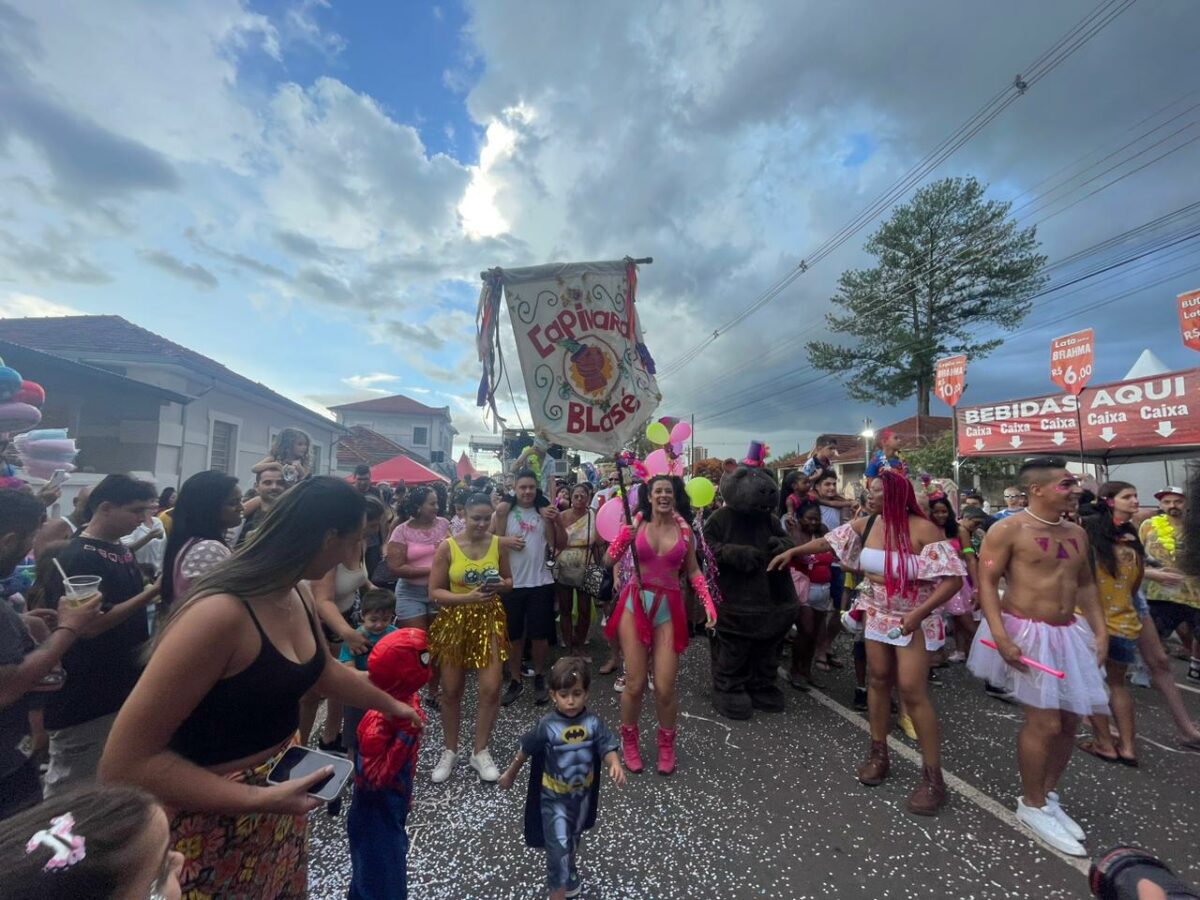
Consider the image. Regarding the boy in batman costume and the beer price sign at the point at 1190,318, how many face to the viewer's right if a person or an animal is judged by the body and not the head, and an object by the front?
0

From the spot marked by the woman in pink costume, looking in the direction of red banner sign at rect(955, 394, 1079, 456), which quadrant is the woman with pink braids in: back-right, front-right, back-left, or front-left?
front-right

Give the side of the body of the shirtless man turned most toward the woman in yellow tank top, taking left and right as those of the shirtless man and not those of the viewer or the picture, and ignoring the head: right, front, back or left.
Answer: right

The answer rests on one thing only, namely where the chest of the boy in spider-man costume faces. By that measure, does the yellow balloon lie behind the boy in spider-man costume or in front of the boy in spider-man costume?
in front

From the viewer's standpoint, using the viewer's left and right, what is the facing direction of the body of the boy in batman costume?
facing the viewer

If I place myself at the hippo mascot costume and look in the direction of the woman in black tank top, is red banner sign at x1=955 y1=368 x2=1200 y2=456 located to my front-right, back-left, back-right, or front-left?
back-left

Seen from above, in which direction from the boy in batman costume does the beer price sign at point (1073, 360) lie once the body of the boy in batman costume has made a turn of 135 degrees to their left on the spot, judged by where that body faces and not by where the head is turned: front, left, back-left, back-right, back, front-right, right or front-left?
front

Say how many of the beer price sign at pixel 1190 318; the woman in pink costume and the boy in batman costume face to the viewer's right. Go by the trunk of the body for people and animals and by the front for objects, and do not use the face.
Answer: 0

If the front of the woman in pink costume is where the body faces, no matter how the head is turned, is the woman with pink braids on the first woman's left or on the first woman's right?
on the first woman's left

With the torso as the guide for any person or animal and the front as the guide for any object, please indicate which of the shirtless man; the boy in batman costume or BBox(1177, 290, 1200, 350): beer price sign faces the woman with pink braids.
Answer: the beer price sign

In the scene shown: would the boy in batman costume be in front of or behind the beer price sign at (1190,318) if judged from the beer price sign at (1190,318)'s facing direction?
in front

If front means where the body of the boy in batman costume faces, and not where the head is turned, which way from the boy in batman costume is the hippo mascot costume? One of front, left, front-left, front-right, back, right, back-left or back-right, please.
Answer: back-left
